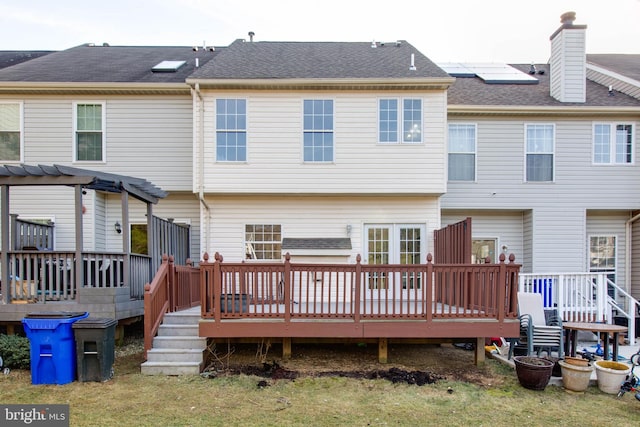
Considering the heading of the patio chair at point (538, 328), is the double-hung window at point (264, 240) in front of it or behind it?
behind

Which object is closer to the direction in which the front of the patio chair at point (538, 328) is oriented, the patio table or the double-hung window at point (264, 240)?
the patio table

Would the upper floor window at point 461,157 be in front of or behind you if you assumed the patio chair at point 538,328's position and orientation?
behind

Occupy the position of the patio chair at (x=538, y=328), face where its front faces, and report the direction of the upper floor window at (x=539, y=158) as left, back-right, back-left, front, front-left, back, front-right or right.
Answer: back-left

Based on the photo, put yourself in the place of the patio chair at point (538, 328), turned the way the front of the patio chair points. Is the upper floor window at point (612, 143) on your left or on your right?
on your left

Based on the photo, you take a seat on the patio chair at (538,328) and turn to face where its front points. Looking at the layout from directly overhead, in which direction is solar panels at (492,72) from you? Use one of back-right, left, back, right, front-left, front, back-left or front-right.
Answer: back-left

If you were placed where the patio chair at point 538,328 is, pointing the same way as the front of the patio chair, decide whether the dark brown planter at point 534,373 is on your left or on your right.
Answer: on your right

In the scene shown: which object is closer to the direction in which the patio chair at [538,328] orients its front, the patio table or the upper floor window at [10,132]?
the patio table

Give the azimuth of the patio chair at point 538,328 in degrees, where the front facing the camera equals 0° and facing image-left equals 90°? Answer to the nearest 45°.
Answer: approximately 315°
